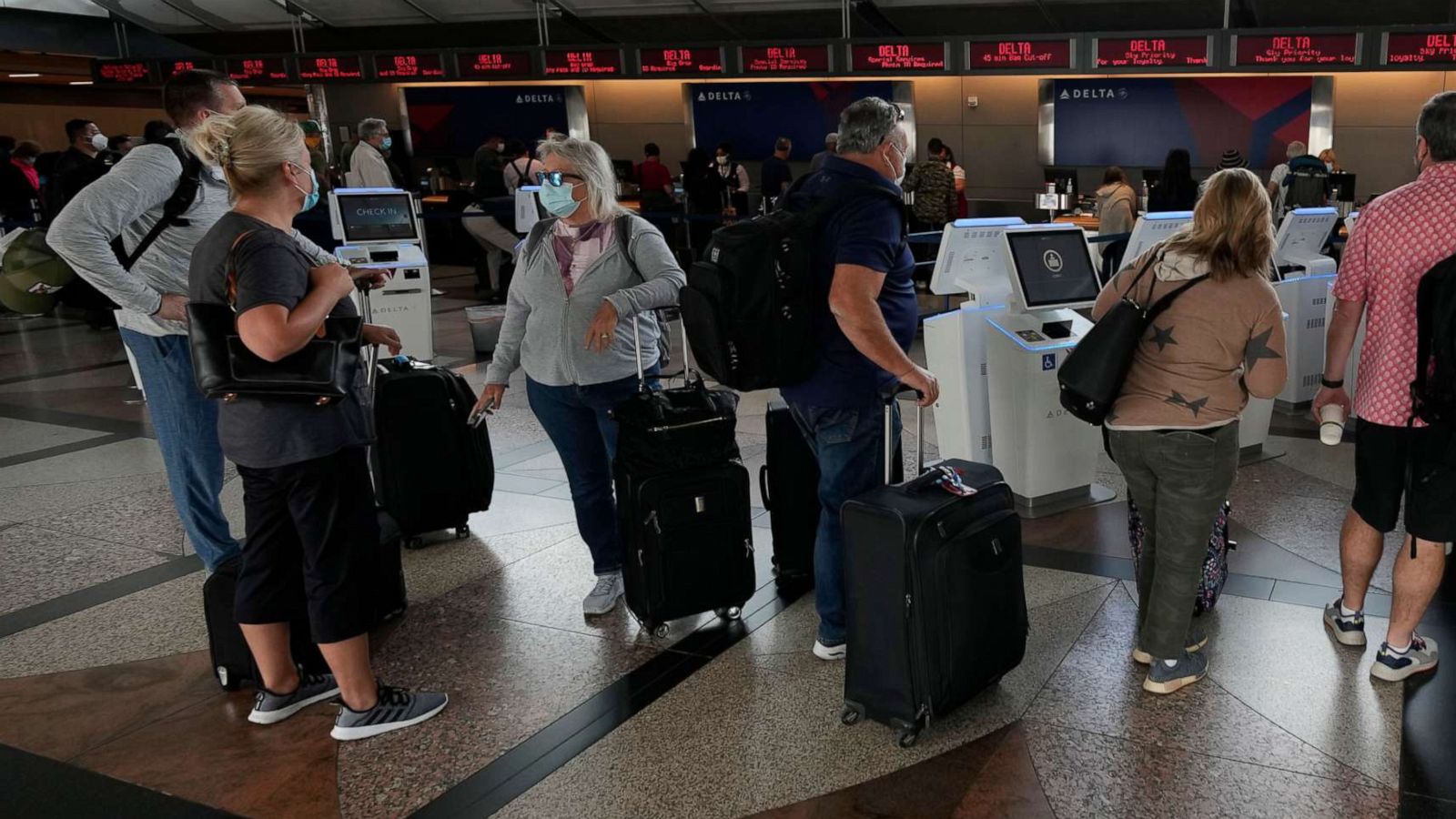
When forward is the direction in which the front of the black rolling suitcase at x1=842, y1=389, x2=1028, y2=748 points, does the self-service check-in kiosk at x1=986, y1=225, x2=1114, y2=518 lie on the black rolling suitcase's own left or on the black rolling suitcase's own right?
on the black rolling suitcase's own left

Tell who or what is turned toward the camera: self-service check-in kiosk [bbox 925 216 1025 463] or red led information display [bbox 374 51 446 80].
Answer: the red led information display

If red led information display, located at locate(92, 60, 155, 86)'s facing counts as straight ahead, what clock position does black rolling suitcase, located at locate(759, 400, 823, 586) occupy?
The black rolling suitcase is roughly at 12 o'clock from the red led information display.

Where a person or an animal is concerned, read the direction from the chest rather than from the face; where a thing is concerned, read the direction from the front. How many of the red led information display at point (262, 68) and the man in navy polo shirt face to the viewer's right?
1

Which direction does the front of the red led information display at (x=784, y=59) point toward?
toward the camera

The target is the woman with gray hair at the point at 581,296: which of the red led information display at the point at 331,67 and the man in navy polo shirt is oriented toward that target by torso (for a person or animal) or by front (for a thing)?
the red led information display

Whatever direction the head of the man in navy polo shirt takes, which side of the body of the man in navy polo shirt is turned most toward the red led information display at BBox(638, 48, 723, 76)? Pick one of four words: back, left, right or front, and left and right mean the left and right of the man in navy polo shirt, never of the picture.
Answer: left

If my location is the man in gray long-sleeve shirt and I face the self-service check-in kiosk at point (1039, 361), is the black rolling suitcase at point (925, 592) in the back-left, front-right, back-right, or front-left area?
front-right

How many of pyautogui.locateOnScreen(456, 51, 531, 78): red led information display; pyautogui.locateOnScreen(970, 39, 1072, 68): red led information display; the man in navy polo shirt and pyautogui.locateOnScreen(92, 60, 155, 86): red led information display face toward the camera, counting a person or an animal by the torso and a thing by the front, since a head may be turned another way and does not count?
3

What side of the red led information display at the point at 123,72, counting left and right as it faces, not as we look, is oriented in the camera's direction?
front

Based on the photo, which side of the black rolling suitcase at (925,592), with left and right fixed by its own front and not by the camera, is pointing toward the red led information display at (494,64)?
back

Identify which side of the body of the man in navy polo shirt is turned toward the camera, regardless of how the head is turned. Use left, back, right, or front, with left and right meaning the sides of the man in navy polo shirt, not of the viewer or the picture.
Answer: right

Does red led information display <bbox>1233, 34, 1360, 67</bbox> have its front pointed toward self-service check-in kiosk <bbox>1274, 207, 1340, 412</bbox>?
yes

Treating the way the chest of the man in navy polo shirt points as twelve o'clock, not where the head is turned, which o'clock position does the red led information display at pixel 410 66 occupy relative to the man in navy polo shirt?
The red led information display is roughly at 8 o'clock from the man in navy polo shirt.

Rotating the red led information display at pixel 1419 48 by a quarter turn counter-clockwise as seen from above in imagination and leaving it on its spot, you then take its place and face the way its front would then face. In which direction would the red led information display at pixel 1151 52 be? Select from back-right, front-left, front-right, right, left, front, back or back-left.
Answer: back

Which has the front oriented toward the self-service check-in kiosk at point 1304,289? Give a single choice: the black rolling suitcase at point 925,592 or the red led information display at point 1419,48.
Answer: the red led information display

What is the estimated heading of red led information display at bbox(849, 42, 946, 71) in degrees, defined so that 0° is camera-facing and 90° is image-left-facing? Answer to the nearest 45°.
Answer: approximately 0°

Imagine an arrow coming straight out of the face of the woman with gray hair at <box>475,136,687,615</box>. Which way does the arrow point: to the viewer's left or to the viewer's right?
to the viewer's left

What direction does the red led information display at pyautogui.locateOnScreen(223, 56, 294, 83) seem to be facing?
toward the camera

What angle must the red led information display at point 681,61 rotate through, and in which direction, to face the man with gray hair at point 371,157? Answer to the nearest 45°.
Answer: approximately 45° to its right
